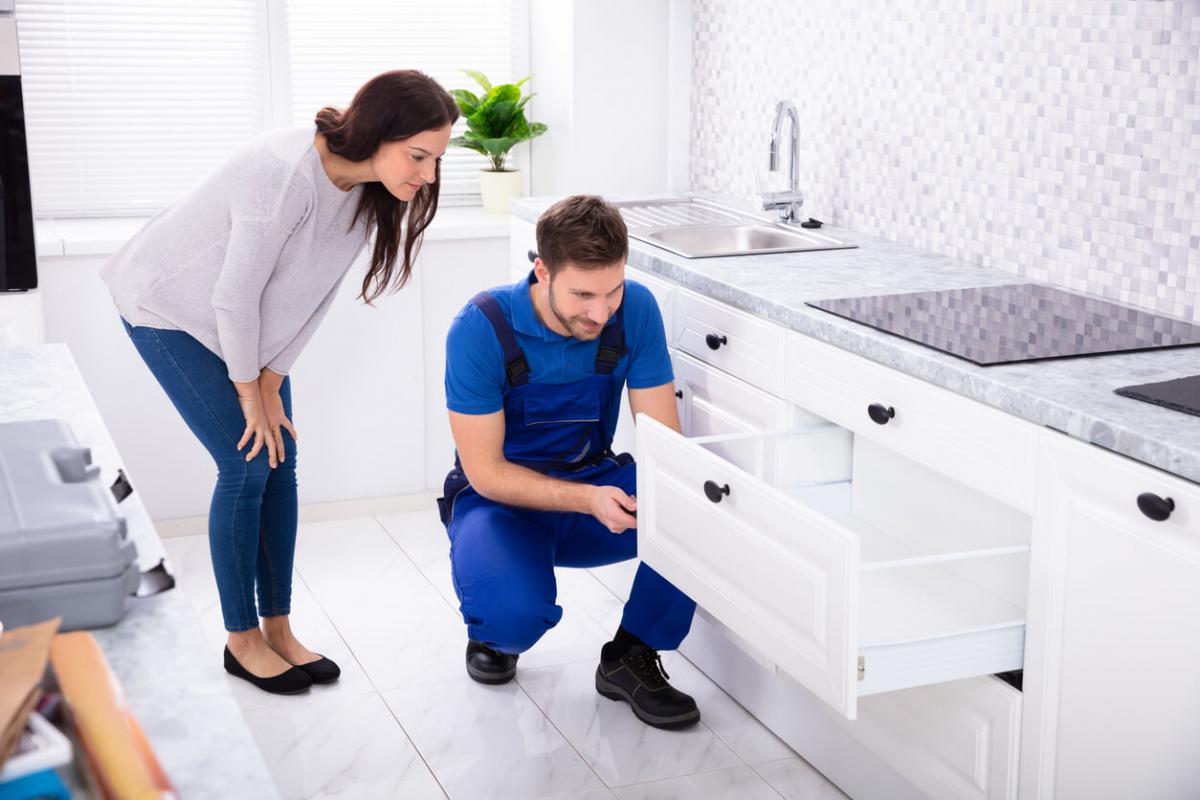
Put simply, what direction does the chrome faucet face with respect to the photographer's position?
facing the viewer and to the left of the viewer

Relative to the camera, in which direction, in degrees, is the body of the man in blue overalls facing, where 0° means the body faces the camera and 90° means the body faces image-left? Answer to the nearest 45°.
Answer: approximately 315°

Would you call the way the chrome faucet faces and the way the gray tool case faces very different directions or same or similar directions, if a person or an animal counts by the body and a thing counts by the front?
very different directions

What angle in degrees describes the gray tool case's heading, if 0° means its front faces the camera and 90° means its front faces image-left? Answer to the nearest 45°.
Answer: approximately 270°

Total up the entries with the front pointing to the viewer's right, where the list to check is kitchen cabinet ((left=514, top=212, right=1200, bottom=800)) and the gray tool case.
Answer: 1

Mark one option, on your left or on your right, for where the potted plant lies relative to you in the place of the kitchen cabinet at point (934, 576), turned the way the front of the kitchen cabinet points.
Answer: on your right

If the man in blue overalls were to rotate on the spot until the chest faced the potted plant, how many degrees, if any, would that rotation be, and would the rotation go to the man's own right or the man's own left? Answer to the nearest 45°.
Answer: approximately 135° to the man's own left

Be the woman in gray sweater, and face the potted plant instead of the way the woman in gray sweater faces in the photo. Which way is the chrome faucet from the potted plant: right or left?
right

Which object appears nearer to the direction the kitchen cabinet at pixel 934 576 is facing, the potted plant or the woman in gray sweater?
the woman in gray sweater

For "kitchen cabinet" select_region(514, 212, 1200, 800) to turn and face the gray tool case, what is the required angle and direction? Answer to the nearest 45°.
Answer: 0° — it already faces it

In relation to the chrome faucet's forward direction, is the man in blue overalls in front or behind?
in front

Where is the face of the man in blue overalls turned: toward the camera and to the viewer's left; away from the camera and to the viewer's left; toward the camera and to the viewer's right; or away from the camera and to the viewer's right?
toward the camera and to the viewer's right

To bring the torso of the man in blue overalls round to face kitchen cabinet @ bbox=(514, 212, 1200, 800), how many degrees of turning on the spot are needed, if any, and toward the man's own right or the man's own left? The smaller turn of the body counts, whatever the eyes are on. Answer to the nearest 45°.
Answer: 0° — they already face it
